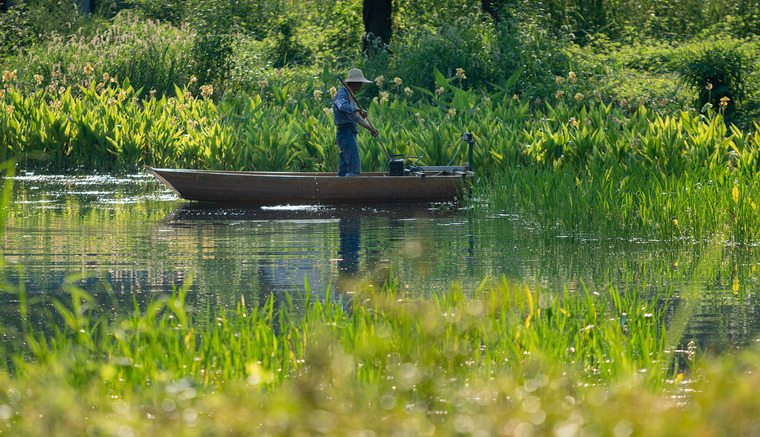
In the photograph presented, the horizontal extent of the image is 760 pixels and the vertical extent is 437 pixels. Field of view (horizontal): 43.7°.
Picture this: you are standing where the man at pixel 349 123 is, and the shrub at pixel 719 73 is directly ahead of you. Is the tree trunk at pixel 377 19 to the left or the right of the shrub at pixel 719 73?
left

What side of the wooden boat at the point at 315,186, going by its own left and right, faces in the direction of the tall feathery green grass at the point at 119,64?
right

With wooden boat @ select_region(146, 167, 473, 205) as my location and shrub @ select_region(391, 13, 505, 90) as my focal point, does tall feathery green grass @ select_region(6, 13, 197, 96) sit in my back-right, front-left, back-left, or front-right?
front-left

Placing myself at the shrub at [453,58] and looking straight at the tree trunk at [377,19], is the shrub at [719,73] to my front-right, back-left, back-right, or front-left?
back-right

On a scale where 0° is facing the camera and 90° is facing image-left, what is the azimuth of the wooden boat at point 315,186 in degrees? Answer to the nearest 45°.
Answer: approximately 90°

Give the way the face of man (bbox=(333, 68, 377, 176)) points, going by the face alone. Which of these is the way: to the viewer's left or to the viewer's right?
to the viewer's right

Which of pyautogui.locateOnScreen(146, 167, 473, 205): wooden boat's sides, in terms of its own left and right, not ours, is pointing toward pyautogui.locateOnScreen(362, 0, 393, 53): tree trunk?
right

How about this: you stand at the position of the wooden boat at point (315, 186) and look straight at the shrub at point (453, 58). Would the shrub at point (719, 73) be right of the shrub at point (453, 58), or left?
right

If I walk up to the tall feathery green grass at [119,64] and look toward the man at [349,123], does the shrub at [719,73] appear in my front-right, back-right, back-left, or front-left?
front-left

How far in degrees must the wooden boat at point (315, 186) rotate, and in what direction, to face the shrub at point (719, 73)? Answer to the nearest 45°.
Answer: approximately 135° to its right
